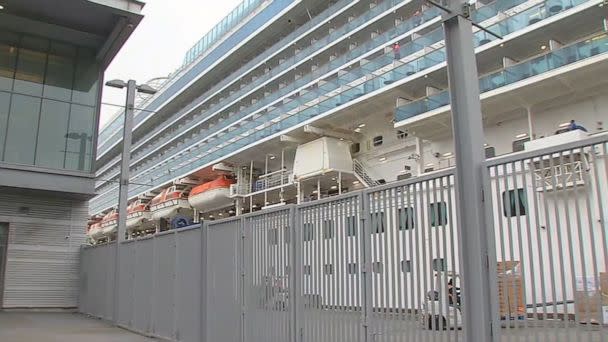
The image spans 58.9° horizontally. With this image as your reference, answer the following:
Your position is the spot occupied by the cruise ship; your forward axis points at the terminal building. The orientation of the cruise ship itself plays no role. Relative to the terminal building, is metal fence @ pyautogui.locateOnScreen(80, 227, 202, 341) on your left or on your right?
left

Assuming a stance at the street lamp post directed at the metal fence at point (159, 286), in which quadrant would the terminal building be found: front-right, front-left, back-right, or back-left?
back-right
